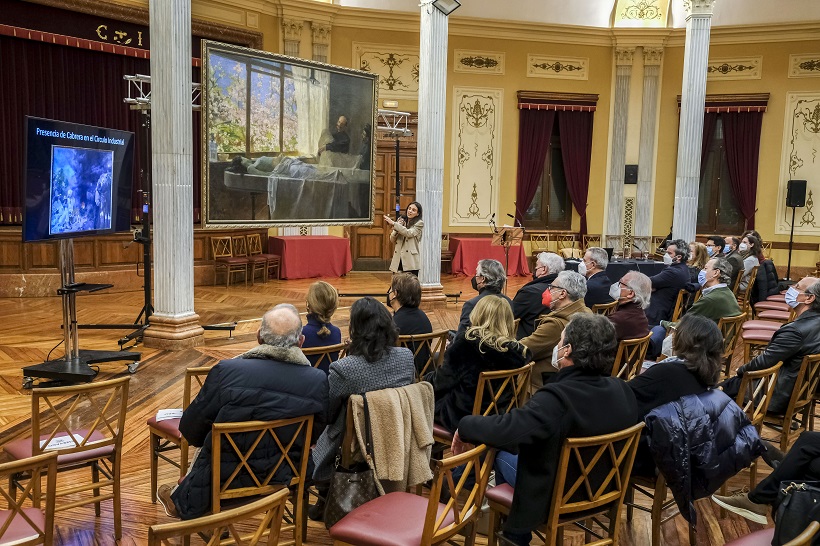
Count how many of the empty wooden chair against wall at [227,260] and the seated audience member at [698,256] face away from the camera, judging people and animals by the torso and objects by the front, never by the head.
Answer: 0

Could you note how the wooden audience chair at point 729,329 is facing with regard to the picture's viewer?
facing away from the viewer and to the left of the viewer

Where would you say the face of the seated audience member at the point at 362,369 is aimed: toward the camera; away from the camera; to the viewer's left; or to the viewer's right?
away from the camera

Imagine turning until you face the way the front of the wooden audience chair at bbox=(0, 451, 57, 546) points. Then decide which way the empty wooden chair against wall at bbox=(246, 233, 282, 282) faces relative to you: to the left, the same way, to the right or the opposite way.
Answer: the opposite way

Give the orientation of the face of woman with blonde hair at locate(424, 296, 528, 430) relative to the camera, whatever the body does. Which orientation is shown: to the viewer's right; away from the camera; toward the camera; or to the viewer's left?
away from the camera

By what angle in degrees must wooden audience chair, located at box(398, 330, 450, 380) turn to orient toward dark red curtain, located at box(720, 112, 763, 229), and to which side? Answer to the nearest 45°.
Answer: approximately 90° to its right

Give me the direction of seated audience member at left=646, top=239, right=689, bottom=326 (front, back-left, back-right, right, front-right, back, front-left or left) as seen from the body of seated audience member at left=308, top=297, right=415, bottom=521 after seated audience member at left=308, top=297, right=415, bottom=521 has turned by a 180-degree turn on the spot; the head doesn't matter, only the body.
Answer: back-left

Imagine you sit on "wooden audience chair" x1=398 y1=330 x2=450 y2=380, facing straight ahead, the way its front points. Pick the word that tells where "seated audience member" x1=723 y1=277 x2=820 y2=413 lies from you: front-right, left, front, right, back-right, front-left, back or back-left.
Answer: back-right

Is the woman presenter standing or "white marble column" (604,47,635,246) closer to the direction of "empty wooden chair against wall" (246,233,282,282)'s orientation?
the woman presenter standing

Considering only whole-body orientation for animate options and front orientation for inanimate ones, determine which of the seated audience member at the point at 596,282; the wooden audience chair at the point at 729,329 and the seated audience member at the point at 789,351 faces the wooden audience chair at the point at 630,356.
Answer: the seated audience member at the point at 789,351

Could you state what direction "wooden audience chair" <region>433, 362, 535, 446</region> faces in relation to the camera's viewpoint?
facing away from the viewer and to the left of the viewer

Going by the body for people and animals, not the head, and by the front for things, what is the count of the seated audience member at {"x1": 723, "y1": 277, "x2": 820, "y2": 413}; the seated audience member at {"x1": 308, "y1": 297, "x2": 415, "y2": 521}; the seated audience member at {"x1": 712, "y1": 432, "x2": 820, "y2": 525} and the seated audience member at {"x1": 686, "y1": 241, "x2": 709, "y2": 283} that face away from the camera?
1

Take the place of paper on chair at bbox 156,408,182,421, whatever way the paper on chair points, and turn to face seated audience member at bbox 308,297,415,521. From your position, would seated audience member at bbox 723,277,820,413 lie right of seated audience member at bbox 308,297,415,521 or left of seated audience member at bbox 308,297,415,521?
left

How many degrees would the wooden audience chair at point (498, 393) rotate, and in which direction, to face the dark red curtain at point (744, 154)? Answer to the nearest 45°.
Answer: approximately 90° to its right

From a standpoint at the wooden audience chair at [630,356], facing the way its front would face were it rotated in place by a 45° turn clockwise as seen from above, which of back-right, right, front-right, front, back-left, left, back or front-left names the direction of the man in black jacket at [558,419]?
back

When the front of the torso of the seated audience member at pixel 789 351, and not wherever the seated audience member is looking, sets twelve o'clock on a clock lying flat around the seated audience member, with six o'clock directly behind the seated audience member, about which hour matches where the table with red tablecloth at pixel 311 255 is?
The table with red tablecloth is roughly at 1 o'clock from the seated audience member.

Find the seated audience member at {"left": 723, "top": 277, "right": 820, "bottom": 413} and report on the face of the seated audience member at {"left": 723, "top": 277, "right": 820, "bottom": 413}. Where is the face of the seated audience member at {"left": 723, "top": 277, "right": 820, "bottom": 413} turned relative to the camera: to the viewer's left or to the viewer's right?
to the viewer's left

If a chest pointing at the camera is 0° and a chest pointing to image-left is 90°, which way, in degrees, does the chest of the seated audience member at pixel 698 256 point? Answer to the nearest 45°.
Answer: approximately 90°
